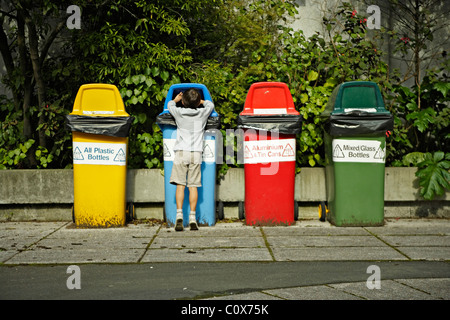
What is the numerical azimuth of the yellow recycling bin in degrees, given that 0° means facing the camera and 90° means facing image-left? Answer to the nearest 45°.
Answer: approximately 0°

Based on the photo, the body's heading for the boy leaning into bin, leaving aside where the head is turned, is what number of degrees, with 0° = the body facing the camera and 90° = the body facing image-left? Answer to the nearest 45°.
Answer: approximately 180°

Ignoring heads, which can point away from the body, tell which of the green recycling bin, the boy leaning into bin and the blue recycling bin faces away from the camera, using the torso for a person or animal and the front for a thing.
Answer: the boy leaning into bin

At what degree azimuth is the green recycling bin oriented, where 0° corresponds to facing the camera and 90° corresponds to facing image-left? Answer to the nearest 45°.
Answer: approximately 0°

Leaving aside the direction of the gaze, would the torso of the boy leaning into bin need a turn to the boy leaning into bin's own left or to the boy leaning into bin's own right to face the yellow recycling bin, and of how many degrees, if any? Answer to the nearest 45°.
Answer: approximately 90° to the boy leaning into bin's own left

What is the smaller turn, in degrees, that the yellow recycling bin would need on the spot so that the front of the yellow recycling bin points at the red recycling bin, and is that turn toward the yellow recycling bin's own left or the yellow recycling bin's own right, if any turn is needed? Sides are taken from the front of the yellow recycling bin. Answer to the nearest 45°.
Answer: approximately 90° to the yellow recycling bin's own left

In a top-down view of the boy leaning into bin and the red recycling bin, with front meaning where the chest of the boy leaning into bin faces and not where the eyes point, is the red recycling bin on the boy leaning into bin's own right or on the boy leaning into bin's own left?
on the boy leaning into bin's own right

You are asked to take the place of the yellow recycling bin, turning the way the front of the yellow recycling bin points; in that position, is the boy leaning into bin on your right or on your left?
on your left

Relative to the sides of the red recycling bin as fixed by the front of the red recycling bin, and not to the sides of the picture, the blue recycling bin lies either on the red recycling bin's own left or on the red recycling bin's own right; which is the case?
on the red recycling bin's own right
